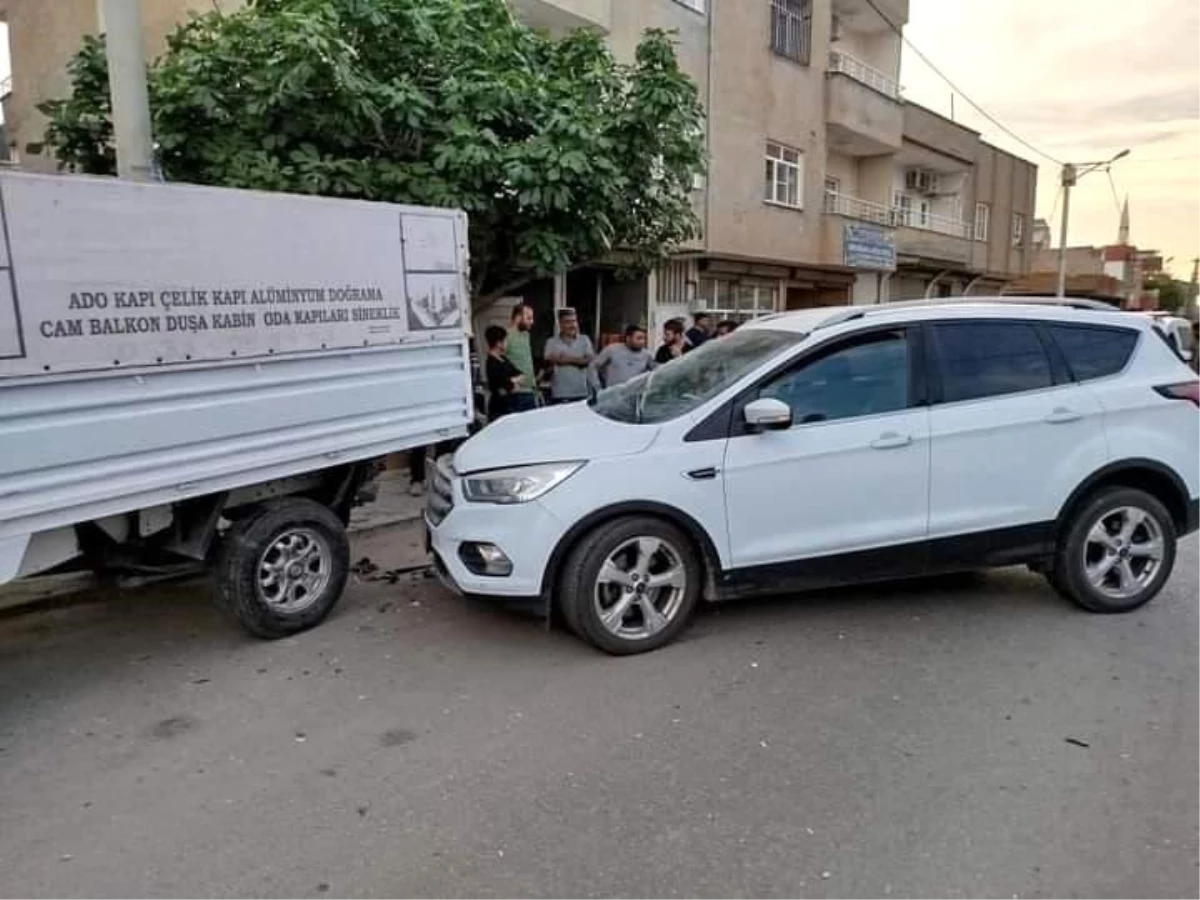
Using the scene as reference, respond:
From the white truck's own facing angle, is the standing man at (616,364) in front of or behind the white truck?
behind

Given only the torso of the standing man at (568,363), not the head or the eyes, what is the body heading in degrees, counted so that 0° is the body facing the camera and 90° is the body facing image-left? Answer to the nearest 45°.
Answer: approximately 0°

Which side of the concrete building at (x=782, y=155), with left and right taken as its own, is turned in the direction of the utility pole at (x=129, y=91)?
right

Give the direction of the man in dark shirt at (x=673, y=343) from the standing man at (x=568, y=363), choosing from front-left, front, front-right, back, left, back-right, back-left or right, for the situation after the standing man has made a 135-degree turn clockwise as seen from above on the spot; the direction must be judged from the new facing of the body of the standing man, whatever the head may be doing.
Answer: right

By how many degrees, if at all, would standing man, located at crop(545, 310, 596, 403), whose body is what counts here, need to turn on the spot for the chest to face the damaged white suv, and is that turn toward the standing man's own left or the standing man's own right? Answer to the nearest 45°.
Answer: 0° — they already face it

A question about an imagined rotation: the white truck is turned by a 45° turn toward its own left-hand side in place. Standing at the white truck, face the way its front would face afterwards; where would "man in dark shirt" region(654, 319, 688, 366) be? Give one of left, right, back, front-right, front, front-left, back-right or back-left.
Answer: back-left

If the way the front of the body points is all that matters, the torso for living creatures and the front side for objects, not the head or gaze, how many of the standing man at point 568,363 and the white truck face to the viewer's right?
0

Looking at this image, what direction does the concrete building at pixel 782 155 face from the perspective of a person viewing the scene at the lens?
facing the viewer and to the right of the viewer

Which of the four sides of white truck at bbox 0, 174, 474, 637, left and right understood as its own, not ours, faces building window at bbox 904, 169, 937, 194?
back

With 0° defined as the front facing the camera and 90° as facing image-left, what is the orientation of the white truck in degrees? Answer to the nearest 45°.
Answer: approximately 45°

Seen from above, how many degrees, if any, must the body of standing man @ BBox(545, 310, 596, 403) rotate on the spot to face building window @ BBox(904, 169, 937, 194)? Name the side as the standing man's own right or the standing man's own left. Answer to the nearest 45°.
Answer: approximately 135° to the standing man's own left

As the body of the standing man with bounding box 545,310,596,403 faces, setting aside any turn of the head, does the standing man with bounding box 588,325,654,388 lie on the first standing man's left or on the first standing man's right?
on the first standing man's left

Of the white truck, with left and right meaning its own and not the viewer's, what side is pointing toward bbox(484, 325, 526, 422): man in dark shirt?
back
